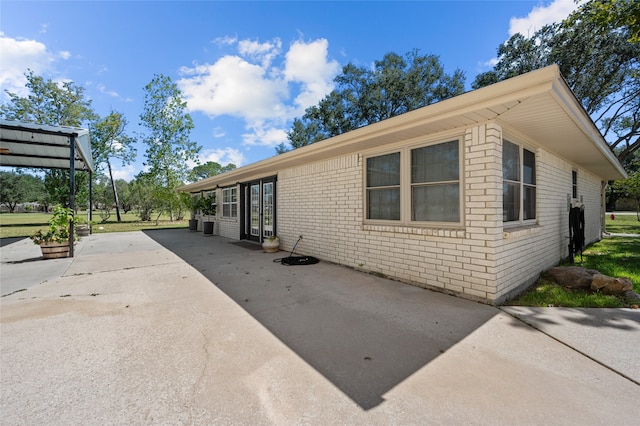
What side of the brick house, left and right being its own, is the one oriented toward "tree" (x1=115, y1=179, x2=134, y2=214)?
right

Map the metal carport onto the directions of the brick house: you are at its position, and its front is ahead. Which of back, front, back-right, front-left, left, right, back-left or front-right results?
front-right

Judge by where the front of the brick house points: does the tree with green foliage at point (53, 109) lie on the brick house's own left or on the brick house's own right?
on the brick house's own right

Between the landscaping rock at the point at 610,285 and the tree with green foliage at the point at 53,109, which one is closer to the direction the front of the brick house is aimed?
the tree with green foliage

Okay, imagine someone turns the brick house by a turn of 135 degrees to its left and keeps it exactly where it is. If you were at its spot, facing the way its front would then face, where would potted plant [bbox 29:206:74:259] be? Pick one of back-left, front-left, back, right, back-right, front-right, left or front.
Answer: back

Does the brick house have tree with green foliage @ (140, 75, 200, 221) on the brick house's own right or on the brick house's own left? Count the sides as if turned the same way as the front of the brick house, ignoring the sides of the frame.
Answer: on the brick house's own right

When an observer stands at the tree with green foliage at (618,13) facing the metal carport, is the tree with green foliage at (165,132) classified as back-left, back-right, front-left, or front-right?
front-right

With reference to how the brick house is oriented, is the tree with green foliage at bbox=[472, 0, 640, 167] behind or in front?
behind

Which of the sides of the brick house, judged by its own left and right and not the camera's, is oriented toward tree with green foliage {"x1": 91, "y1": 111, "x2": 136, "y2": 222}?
right

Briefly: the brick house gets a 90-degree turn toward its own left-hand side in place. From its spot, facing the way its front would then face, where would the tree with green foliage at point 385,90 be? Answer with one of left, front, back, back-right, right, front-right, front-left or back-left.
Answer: back-left

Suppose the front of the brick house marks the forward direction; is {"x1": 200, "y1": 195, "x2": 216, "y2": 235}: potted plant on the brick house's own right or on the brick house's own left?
on the brick house's own right

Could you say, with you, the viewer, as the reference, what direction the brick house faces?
facing the viewer and to the left of the viewer

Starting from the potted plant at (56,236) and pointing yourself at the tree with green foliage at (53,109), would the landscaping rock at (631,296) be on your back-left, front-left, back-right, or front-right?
back-right

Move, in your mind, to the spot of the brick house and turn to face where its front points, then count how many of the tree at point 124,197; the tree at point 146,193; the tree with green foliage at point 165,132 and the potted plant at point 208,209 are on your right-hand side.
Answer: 4
